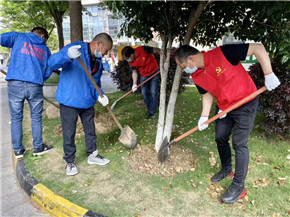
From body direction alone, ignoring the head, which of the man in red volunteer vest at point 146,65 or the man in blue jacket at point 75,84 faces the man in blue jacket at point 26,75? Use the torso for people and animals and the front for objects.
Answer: the man in red volunteer vest

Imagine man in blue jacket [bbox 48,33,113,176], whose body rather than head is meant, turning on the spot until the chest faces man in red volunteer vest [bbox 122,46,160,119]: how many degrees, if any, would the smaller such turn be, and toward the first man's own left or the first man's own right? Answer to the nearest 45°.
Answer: approximately 90° to the first man's own left

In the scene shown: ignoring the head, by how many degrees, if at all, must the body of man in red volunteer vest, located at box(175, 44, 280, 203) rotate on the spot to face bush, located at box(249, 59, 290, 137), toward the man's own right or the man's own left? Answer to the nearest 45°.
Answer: approximately 180°

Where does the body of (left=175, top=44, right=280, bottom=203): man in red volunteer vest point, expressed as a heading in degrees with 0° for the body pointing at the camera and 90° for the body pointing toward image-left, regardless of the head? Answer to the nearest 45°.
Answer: approximately 45°

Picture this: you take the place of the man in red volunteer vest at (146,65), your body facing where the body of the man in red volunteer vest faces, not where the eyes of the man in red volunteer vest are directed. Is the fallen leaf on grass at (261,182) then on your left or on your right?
on your left
